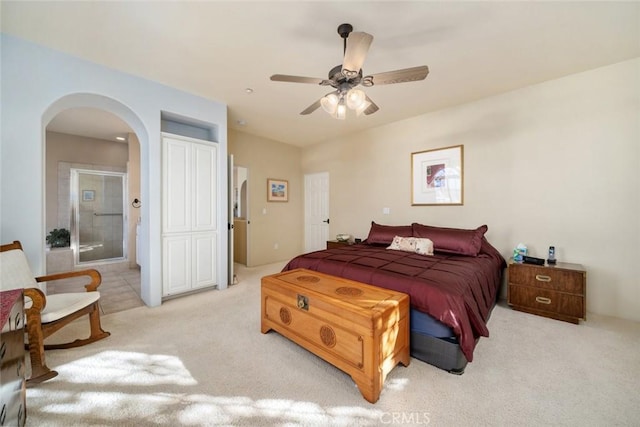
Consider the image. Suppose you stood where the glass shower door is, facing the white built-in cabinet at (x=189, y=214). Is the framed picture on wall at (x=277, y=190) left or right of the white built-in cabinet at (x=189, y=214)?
left

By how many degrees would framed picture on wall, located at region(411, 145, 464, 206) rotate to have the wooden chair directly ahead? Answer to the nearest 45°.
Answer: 0° — it already faces it

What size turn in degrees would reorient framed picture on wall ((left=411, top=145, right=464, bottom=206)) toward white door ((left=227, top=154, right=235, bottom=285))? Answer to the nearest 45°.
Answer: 0° — it already faces it

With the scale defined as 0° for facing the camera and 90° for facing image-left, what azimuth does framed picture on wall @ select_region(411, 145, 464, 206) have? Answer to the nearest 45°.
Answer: approximately 45°

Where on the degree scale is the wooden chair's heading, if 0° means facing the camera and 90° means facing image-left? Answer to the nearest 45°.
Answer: approximately 315°

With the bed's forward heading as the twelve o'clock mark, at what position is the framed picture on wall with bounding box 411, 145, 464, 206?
The framed picture on wall is roughly at 5 o'clock from the bed.

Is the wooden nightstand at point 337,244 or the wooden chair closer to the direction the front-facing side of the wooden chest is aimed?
the wooden chair

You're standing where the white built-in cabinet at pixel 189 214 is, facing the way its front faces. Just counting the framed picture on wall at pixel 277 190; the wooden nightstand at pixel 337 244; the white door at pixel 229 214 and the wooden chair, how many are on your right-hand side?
1

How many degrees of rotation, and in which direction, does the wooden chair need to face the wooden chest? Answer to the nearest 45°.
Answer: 0° — it already faces it

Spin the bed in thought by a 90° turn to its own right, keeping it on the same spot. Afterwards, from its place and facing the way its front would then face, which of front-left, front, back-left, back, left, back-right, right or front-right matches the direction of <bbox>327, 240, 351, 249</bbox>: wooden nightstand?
front

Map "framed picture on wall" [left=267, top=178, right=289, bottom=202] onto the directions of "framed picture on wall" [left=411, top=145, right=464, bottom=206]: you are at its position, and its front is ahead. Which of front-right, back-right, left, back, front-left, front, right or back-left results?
front-right
